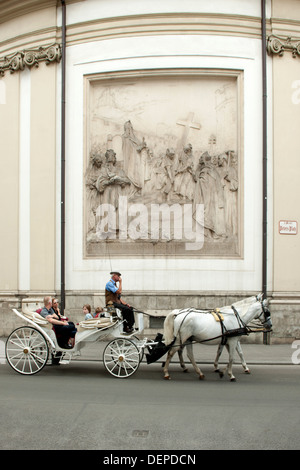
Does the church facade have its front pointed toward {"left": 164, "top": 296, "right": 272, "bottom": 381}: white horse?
yes

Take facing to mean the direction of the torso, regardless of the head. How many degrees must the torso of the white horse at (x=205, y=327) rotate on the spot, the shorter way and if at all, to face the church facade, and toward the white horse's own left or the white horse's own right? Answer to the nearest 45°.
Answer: approximately 90° to the white horse's own left

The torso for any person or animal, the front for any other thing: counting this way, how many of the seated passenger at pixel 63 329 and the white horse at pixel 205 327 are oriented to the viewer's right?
2

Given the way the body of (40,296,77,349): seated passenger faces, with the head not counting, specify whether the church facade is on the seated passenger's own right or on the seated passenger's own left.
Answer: on the seated passenger's own left

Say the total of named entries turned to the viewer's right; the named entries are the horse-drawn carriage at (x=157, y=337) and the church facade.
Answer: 1

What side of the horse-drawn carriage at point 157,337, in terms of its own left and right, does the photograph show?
right

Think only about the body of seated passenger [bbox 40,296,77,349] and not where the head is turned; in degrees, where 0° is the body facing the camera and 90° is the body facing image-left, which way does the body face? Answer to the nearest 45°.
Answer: approximately 270°

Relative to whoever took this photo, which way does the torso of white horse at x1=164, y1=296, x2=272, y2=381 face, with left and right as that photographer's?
facing to the right of the viewer

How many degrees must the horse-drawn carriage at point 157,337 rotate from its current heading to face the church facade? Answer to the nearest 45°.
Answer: approximately 90° to its left
